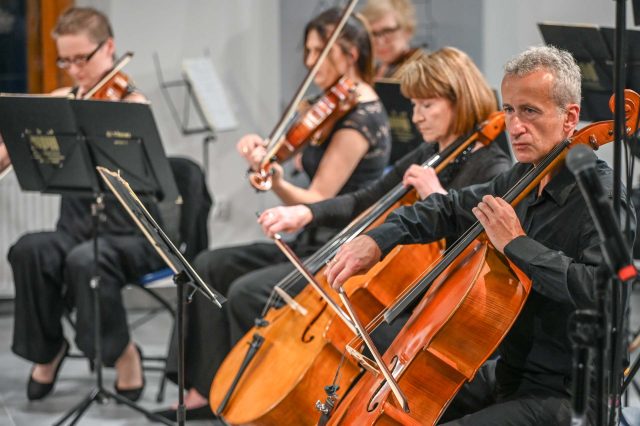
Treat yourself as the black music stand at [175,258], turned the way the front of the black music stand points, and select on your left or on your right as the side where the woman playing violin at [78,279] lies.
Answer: on your left

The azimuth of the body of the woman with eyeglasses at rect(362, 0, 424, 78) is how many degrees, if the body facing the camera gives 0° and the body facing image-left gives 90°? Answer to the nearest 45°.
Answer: approximately 45°

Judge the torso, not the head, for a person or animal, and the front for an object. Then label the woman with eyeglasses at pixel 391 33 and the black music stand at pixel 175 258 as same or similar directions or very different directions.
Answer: very different directions

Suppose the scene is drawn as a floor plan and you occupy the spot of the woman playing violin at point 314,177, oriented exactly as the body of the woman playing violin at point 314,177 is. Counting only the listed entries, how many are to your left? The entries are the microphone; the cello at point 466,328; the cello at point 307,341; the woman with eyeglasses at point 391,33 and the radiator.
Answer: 3

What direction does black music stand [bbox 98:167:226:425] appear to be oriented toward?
to the viewer's right

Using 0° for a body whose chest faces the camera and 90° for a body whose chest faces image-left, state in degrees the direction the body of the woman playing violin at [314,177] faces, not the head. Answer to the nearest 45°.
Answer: approximately 90°

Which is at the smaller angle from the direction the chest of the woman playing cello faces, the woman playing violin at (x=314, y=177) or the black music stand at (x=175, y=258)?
the black music stand

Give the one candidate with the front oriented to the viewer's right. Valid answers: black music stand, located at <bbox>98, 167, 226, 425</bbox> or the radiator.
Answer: the black music stand
